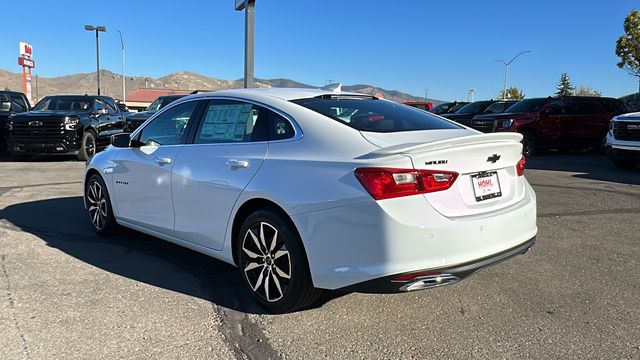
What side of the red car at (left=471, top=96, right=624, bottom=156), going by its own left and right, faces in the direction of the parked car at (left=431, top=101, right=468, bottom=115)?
right

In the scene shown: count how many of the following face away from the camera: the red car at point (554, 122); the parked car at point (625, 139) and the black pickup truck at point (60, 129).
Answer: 0

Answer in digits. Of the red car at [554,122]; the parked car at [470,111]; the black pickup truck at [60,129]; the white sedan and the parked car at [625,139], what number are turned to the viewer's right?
0

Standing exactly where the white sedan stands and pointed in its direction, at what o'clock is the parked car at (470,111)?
The parked car is roughly at 2 o'clock from the white sedan.

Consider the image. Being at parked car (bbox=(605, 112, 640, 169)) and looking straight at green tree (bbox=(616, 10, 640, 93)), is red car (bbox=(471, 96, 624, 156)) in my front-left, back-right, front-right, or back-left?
front-left

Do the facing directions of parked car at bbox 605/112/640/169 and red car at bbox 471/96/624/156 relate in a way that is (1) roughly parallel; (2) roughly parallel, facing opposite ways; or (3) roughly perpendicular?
roughly parallel

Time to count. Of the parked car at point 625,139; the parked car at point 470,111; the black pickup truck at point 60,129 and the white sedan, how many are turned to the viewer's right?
0

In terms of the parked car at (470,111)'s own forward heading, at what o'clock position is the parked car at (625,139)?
the parked car at (625,139) is roughly at 10 o'clock from the parked car at (470,111).

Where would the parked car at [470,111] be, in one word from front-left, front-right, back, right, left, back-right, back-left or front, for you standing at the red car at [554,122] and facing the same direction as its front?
right

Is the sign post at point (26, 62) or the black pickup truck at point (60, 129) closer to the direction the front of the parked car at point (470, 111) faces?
the black pickup truck

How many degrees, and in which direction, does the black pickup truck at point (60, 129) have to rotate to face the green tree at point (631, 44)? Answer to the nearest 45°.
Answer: approximately 135° to its left

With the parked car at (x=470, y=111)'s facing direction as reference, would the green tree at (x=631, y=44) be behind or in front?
behind

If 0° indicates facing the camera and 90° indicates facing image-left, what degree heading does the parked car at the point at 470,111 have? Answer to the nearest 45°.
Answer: approximately 45°

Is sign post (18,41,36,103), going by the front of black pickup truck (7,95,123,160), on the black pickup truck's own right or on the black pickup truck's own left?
on the black pickup truck's own right
